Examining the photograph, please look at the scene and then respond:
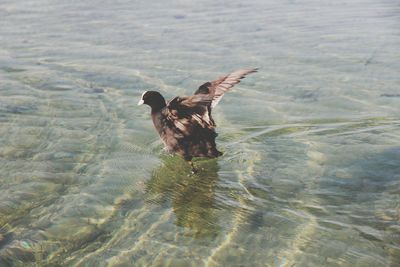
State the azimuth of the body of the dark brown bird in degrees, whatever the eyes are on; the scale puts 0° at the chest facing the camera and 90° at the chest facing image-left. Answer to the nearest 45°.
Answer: approximately 90°
